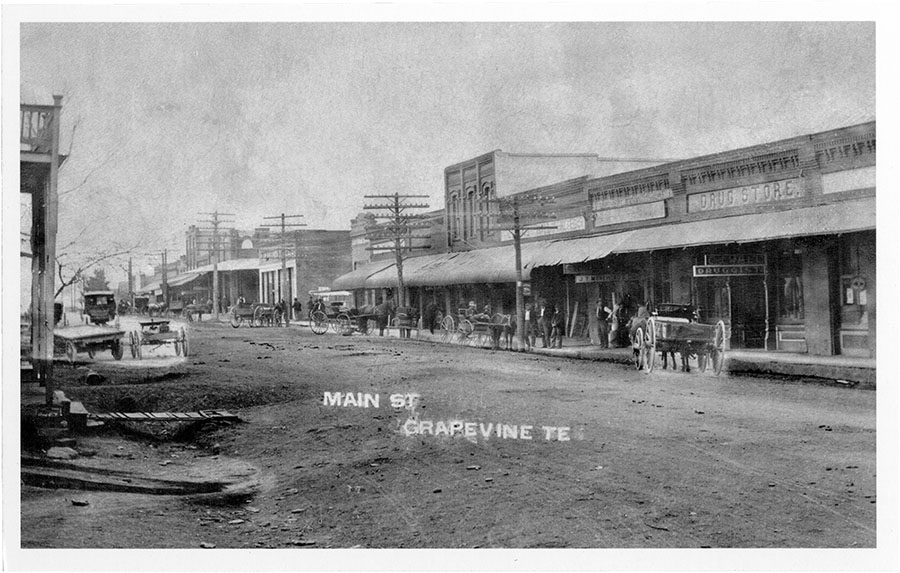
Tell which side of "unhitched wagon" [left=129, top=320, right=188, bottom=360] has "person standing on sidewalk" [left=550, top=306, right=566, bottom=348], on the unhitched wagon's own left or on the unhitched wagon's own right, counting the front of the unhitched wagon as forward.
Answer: on the unhitched wagon's own right

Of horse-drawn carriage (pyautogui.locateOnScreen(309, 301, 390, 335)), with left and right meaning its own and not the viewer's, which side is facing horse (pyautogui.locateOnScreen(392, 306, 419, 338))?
front

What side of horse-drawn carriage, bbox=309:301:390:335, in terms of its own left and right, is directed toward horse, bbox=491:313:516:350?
front

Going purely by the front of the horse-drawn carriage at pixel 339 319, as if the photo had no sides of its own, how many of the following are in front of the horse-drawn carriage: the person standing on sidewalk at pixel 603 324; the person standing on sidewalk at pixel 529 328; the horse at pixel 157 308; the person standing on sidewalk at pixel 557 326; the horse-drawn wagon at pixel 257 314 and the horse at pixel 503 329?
4

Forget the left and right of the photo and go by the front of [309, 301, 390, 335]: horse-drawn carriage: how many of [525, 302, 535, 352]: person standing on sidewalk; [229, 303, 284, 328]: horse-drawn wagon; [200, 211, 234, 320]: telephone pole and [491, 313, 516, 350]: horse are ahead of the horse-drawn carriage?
2

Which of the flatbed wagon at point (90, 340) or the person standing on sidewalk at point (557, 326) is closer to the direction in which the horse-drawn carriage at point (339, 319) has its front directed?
the person standing on sidewalk

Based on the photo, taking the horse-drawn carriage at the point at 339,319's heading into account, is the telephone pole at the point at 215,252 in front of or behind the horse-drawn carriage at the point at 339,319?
behind

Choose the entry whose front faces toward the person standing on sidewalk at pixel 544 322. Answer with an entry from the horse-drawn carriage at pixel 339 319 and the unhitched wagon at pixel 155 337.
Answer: the horse-drawn carriage

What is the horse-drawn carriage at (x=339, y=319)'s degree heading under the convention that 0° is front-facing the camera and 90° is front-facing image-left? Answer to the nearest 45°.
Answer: approximately 270°

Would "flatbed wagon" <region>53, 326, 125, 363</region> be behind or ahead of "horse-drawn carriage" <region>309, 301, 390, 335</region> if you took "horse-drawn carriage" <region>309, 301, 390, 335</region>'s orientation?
behind

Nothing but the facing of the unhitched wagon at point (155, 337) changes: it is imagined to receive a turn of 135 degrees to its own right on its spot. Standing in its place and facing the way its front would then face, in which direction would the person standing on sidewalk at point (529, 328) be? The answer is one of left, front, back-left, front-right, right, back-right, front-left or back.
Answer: front-left

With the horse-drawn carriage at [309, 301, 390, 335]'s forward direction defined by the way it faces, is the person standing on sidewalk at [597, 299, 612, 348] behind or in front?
in front
